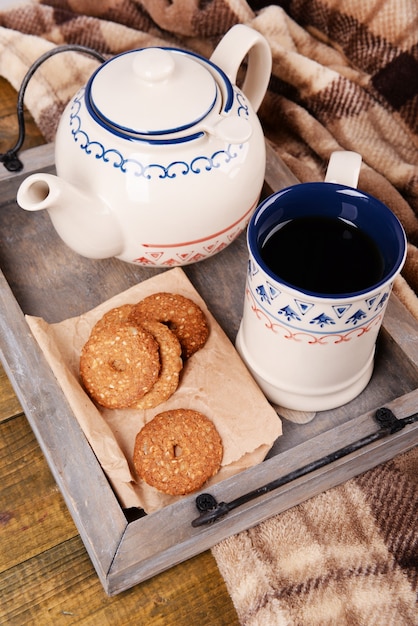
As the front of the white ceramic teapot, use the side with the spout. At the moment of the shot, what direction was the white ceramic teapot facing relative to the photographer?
facing the viewer and to the left of the viewer
